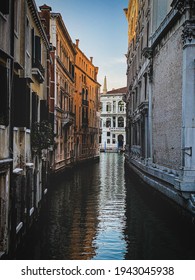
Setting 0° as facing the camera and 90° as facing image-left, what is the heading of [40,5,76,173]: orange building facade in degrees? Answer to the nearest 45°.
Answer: approximately 270°
